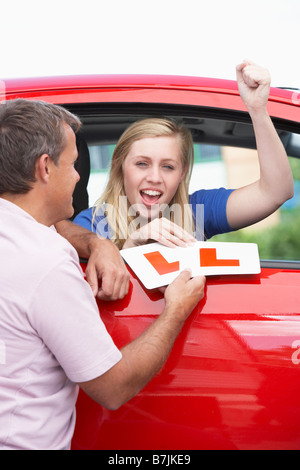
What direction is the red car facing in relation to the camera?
to the viewer's right

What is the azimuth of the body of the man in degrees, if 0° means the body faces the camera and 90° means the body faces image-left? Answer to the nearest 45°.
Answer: approximately 225°

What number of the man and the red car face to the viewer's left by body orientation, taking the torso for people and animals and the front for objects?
0
